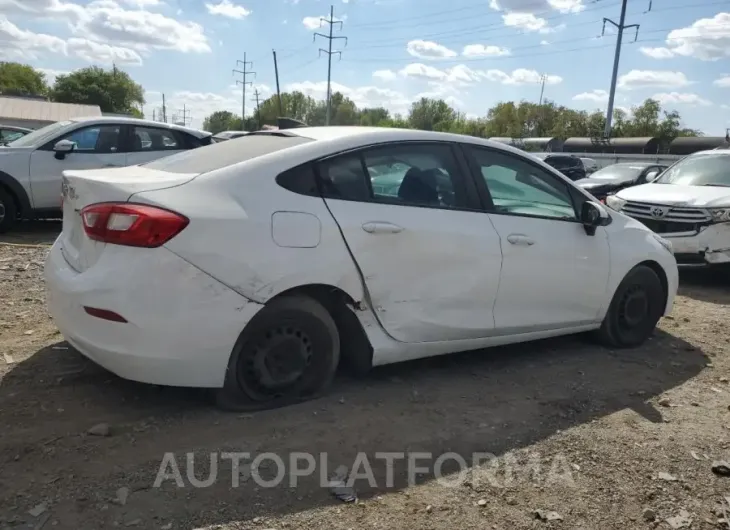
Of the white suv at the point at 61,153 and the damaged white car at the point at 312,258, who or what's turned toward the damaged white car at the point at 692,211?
the damaged white car at the point at 312,258

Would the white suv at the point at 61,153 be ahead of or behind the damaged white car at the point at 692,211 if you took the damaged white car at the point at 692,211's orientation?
ahead

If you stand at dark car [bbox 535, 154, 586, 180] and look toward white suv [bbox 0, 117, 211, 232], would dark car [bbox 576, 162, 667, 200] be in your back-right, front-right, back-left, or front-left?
front-left

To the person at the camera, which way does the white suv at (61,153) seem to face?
facing the viewer and to the left of the viewer

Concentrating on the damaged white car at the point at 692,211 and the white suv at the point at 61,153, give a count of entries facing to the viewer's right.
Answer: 0

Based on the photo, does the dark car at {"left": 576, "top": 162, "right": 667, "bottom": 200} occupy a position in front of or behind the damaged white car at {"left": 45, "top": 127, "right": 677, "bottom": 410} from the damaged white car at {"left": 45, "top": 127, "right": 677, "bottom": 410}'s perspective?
in front

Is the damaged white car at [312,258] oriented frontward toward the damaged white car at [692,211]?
yes

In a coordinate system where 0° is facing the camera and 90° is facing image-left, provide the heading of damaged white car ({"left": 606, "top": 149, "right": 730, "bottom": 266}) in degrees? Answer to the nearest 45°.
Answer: approximately 45°

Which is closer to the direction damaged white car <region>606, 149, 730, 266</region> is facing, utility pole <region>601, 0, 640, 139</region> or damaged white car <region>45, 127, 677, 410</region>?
the damaged white car

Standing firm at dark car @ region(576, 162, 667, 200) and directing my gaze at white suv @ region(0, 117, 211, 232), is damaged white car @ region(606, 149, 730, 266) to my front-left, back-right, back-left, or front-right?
front-left

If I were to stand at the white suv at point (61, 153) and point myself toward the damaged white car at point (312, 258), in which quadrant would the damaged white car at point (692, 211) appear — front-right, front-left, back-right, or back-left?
front-left

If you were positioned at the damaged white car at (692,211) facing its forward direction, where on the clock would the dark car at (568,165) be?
The dark car is roughly at 4 o'clock from the damaged white car.

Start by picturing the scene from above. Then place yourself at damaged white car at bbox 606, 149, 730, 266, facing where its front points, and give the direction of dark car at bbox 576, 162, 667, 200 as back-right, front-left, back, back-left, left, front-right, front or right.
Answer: back-right

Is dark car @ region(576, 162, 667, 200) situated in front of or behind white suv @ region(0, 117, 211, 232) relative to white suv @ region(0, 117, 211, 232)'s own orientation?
behind

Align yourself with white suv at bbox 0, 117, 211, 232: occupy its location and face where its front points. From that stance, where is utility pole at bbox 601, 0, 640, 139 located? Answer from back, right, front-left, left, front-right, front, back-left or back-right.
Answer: back

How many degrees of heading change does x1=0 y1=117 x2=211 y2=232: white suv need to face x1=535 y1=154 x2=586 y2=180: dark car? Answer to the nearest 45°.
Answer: approximately 180°

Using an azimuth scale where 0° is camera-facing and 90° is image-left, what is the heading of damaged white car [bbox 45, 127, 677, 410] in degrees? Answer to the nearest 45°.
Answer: approximately 225°

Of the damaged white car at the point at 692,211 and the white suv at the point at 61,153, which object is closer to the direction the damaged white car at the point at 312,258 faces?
the damaged white car

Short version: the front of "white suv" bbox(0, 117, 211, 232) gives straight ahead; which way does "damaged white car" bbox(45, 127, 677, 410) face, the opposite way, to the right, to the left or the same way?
the opposite way
